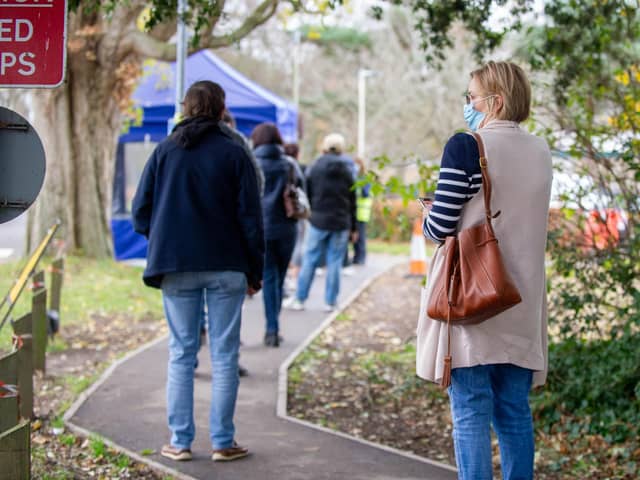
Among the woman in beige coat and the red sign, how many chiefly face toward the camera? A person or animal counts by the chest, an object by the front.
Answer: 1

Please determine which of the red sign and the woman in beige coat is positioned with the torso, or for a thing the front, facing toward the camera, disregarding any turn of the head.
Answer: the red sign

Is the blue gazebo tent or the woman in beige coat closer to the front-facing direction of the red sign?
the woman in beige coat

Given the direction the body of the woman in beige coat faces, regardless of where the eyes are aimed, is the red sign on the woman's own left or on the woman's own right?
on the woman's own left

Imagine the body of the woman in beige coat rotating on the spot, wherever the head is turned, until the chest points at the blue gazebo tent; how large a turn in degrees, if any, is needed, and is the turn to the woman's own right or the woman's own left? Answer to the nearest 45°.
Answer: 0° — they already face it

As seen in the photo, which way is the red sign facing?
toward the camera

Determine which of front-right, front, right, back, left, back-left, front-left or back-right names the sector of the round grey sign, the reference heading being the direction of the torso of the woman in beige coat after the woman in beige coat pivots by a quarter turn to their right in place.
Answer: back-left

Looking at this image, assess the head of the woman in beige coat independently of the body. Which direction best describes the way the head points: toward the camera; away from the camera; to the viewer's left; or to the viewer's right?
to the viewer's left

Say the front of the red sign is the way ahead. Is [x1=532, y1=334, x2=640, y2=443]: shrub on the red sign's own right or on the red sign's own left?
on the red sign's own left

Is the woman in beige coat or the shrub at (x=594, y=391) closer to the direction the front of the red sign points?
the woman in beige coat

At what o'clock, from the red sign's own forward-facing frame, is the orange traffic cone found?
The orange traffic cone is roughly at 7 o'clock from the red sign.

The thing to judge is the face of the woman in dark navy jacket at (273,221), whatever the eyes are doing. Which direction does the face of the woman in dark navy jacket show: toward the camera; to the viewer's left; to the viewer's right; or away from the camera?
away from the camera

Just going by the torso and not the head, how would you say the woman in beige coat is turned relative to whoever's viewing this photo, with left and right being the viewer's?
facing away from the viewer and to the left of the viewer

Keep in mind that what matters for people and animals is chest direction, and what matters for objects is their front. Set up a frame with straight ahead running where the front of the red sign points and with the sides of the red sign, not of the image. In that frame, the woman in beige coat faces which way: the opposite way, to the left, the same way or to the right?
the opposite way

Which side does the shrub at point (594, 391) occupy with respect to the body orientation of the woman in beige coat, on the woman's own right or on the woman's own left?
on the woman's own right
